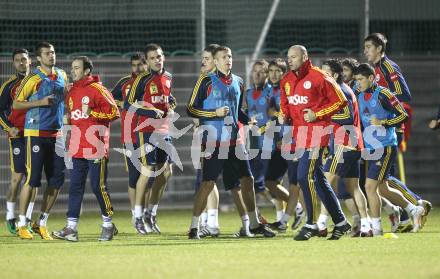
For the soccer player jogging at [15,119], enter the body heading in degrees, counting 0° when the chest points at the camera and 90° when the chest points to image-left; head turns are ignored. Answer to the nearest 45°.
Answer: approximately 315°

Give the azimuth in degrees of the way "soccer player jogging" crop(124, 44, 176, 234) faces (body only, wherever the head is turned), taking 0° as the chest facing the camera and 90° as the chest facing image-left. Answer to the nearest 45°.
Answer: approximately 315°

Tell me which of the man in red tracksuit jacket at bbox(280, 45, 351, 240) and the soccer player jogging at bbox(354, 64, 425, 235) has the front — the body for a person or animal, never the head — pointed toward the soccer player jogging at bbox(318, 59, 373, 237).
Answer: the soccer player jogging at bbox(354, 64, 425, 235)
